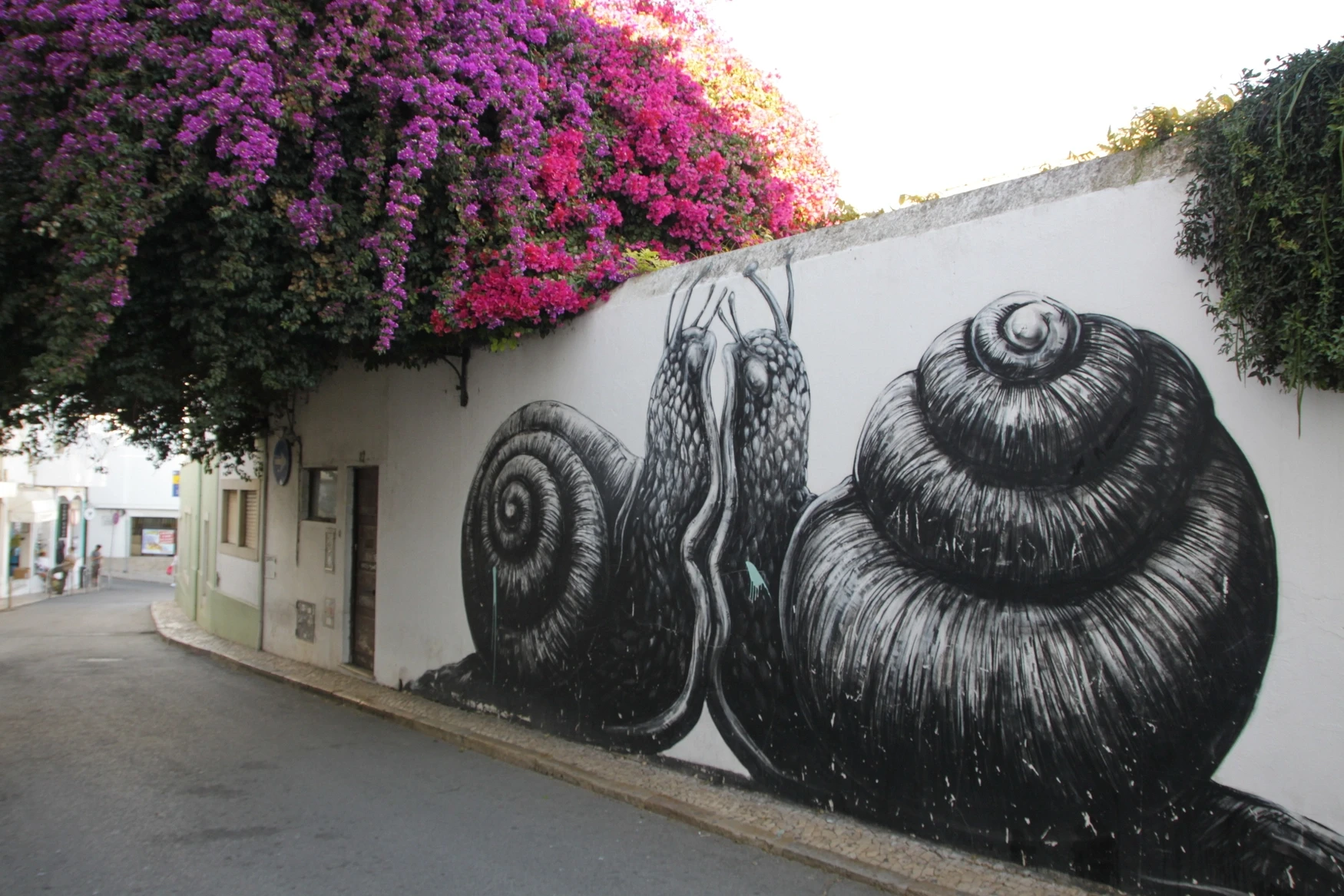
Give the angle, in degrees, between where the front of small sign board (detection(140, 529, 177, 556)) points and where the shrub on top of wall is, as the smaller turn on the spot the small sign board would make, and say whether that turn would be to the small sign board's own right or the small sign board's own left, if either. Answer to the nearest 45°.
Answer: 0° — it already faces it

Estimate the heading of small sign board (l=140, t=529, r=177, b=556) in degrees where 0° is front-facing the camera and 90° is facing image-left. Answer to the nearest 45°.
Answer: approximately 0°

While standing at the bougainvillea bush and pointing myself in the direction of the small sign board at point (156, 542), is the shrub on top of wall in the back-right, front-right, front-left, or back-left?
back-right

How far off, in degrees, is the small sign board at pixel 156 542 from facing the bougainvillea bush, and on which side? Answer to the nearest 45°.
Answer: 0° — it already faces it
